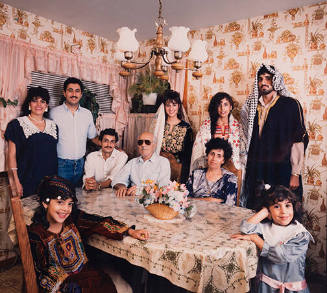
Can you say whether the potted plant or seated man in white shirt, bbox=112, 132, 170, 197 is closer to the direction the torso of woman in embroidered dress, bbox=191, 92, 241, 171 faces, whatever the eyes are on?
the seated man in white shirt

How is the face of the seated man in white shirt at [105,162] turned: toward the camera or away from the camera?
toward the camera

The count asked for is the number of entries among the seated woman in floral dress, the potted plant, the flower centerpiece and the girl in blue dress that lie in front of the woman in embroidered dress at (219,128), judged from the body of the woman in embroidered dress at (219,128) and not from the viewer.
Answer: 3

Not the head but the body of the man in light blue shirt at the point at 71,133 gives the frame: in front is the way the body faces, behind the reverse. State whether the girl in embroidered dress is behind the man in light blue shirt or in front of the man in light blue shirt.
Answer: in front

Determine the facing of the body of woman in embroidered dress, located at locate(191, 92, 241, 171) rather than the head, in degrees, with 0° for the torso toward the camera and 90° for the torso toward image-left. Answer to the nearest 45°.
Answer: approximately 0°

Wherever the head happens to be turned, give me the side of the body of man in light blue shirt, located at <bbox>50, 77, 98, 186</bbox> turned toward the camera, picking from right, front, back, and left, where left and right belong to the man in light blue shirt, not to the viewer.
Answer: front

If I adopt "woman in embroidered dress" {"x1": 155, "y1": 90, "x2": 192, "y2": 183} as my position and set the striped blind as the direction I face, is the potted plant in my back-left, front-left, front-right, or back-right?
front-right

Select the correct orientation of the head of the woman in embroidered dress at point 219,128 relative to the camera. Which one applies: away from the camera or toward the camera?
toward the camera

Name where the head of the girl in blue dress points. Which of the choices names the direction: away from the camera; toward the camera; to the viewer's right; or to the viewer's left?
toward the camera

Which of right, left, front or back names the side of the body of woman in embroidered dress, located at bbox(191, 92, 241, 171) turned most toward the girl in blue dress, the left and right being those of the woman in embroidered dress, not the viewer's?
front

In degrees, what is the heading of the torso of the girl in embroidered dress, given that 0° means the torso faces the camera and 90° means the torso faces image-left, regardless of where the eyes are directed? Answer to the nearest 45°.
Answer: approximately 315°

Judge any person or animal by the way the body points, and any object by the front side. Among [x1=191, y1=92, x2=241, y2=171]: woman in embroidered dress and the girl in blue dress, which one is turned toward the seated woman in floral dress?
the woman in embroidered dress

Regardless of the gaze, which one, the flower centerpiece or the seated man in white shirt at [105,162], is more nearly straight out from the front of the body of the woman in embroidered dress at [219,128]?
the flower centerpiece

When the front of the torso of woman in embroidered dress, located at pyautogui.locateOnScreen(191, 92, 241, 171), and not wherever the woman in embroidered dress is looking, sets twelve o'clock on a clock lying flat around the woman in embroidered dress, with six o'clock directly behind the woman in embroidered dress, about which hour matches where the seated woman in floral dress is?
The seated woman in floral dress is roughly at 12 o'clock from the woman in embroidered dress.

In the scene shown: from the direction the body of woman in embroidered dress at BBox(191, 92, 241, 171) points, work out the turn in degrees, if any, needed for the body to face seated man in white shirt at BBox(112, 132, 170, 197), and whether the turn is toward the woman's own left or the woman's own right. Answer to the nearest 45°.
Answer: approximately 45° to the woman's own right
